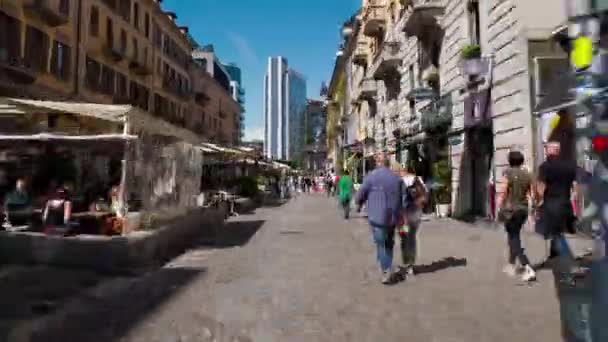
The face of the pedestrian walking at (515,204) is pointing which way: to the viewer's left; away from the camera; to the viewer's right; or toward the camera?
away from the camera

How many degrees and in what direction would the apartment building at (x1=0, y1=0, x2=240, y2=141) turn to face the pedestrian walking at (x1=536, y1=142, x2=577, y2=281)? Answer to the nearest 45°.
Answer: approximately 45° to its right

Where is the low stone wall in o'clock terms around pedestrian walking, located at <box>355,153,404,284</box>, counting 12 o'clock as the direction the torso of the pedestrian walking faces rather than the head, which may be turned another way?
The low stone wall is roughly at 9 o'clock from the pedestrian walking.

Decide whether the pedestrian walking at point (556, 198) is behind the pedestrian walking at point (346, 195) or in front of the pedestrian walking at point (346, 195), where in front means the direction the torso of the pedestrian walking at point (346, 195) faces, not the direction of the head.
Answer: behind

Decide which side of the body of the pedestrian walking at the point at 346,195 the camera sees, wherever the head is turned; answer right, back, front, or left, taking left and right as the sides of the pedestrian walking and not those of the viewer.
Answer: back

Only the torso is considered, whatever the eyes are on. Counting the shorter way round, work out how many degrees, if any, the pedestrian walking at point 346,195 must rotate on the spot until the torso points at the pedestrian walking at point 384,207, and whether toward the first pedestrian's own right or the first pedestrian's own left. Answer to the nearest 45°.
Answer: approximately 180°

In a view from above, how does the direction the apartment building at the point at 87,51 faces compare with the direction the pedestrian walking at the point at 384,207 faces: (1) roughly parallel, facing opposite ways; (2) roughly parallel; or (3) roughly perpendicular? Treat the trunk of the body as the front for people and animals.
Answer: roughly perpendicular

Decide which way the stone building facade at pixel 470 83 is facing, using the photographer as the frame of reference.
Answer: facing the viewer and to the left of the viewer

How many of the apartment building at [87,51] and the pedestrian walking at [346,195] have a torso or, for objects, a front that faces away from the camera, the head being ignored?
1

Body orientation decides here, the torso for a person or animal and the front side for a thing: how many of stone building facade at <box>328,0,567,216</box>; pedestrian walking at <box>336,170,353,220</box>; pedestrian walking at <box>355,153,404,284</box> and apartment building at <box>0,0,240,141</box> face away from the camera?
2

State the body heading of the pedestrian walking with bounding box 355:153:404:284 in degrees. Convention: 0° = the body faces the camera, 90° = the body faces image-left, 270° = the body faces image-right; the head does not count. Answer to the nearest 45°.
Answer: approximately 180°

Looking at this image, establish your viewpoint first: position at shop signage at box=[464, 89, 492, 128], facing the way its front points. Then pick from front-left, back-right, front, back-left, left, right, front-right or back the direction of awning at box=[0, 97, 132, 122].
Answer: front

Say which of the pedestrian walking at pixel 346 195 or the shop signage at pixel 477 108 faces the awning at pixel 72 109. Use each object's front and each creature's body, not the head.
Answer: the shop signage
